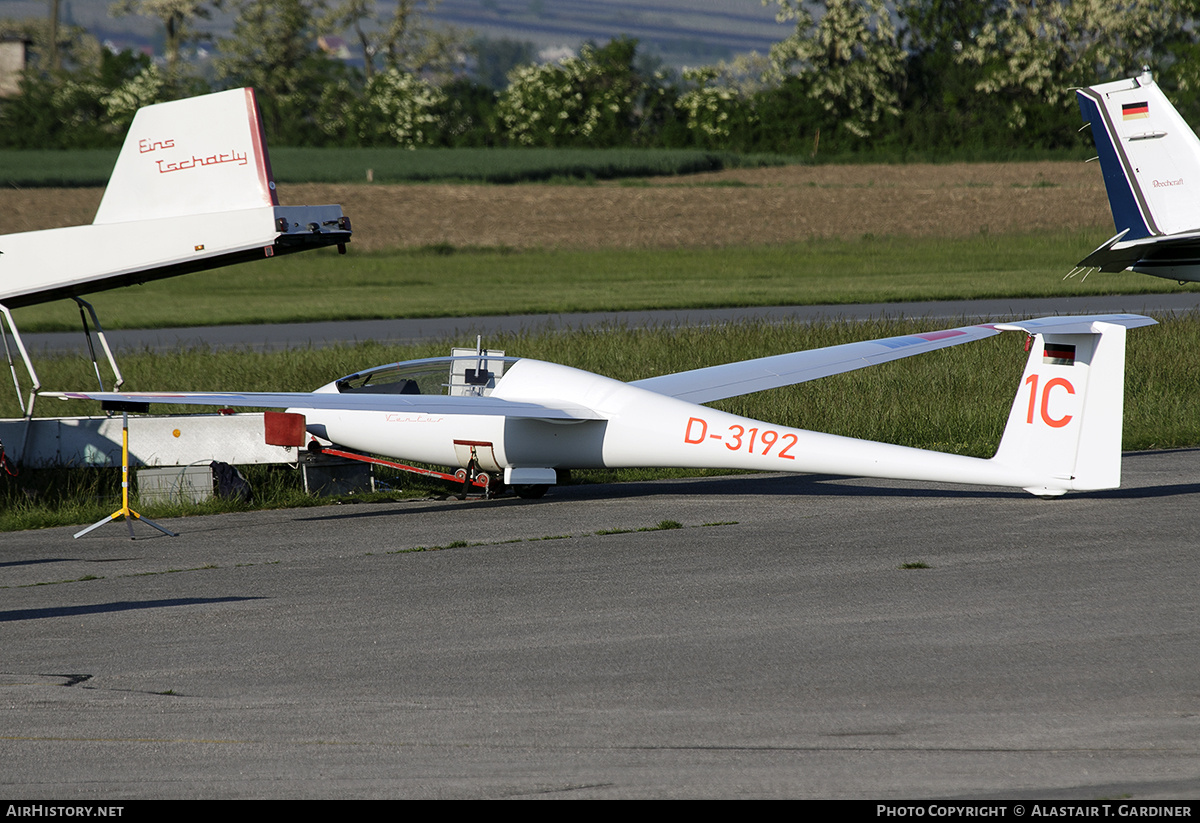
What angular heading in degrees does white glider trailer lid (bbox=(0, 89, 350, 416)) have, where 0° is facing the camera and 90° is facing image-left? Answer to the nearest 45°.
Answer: approximately 135°

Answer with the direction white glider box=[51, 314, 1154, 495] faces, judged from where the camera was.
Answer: facing away from the viewer and to the left of the viewer

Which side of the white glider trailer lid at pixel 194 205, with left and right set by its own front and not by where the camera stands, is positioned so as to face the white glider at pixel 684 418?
back
